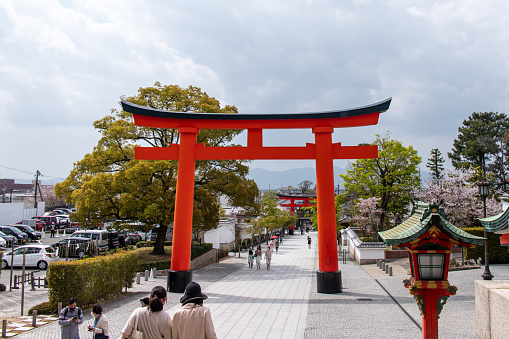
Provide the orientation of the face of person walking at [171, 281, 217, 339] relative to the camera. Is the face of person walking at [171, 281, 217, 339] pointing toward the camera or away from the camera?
away from the camera

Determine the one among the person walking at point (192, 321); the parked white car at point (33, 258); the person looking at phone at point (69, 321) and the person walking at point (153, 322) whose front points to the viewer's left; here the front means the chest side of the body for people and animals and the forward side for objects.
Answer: the parked white car

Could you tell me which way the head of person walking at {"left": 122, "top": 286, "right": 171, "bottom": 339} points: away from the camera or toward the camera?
away from the camera

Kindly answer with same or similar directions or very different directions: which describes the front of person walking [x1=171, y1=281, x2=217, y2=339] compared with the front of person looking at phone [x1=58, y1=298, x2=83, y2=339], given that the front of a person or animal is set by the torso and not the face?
very different directions

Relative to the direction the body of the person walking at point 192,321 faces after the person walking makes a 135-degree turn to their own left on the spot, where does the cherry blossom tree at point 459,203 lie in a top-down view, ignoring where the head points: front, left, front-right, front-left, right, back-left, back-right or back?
back

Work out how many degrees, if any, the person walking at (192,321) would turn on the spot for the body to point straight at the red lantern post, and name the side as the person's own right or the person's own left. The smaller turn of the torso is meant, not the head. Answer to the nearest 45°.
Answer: approximately 45° to the person's own right

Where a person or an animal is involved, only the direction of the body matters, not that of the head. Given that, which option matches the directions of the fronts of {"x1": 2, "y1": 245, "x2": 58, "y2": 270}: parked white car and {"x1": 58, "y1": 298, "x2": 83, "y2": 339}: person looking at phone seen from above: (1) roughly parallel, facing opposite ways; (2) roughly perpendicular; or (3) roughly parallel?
roughly perpendicular

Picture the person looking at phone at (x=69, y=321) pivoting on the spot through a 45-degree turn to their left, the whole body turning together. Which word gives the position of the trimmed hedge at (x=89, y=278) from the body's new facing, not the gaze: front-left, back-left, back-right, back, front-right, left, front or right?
back-left

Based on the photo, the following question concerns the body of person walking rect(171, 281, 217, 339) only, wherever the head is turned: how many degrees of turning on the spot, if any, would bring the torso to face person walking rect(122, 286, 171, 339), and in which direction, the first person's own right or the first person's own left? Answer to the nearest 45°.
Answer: approximately 45° to the first person's own left

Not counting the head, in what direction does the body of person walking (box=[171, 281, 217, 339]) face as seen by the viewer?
away from the camera

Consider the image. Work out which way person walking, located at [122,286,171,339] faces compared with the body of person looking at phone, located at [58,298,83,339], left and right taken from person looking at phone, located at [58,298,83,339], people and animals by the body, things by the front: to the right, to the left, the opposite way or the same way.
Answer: the opposite way

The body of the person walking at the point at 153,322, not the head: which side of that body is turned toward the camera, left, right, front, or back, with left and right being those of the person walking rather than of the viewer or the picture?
back

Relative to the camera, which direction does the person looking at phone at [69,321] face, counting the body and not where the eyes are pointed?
toward the camera

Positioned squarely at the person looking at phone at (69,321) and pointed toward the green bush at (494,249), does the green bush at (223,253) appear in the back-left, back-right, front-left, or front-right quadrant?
front-left

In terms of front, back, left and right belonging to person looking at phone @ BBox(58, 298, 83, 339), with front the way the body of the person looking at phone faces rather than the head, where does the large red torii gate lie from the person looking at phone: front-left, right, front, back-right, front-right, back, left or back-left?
back-left

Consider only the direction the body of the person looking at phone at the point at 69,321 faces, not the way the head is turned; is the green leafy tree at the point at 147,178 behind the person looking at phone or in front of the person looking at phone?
behind

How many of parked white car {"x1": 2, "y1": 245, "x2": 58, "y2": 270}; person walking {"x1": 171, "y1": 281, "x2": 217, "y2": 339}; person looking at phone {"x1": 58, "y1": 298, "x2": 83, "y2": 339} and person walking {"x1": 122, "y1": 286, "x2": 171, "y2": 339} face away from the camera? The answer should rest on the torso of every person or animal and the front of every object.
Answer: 2

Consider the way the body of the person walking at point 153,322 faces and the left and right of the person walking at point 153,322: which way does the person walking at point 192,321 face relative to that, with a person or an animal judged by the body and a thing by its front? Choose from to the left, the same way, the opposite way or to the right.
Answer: the same way

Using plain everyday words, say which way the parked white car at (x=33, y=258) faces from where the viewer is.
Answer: facing to the left of the viewer

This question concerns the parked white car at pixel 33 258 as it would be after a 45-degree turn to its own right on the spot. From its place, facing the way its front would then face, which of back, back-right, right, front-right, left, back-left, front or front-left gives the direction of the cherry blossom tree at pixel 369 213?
back-right
